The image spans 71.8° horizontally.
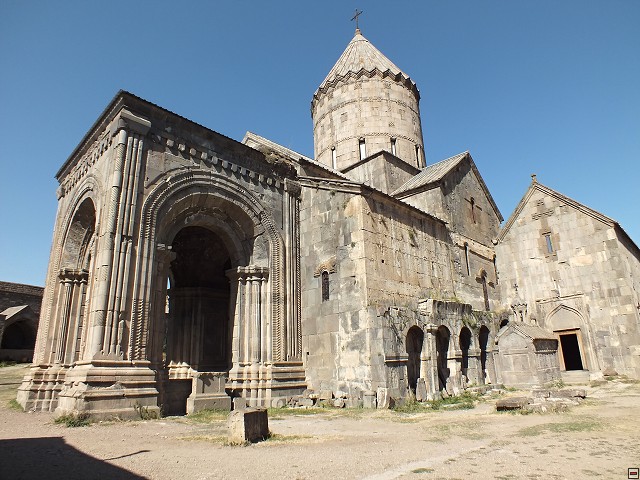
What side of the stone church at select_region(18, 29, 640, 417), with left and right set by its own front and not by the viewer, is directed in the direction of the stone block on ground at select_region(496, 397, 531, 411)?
left

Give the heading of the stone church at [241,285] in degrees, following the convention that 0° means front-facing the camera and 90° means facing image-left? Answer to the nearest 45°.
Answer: approximately 45°
